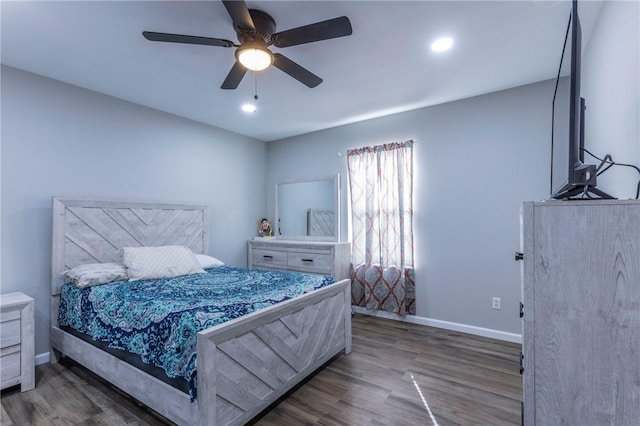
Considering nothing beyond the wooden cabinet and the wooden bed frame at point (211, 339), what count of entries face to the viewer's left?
1

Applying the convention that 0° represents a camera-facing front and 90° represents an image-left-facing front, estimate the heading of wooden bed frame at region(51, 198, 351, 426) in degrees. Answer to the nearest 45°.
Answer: approximately 315°

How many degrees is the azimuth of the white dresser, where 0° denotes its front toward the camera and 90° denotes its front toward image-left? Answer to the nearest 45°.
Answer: approximately 45°

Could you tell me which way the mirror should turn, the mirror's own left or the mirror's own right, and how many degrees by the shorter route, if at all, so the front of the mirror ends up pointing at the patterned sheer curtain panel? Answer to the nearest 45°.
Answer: approximately 90° to the mirror's own left

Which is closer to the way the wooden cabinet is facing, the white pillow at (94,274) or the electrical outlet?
the white pillow

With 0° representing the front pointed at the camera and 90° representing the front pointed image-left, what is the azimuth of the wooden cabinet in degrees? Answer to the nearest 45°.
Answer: approximately 90°

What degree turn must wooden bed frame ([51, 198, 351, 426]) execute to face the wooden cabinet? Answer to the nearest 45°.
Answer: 0° — it already faces it
